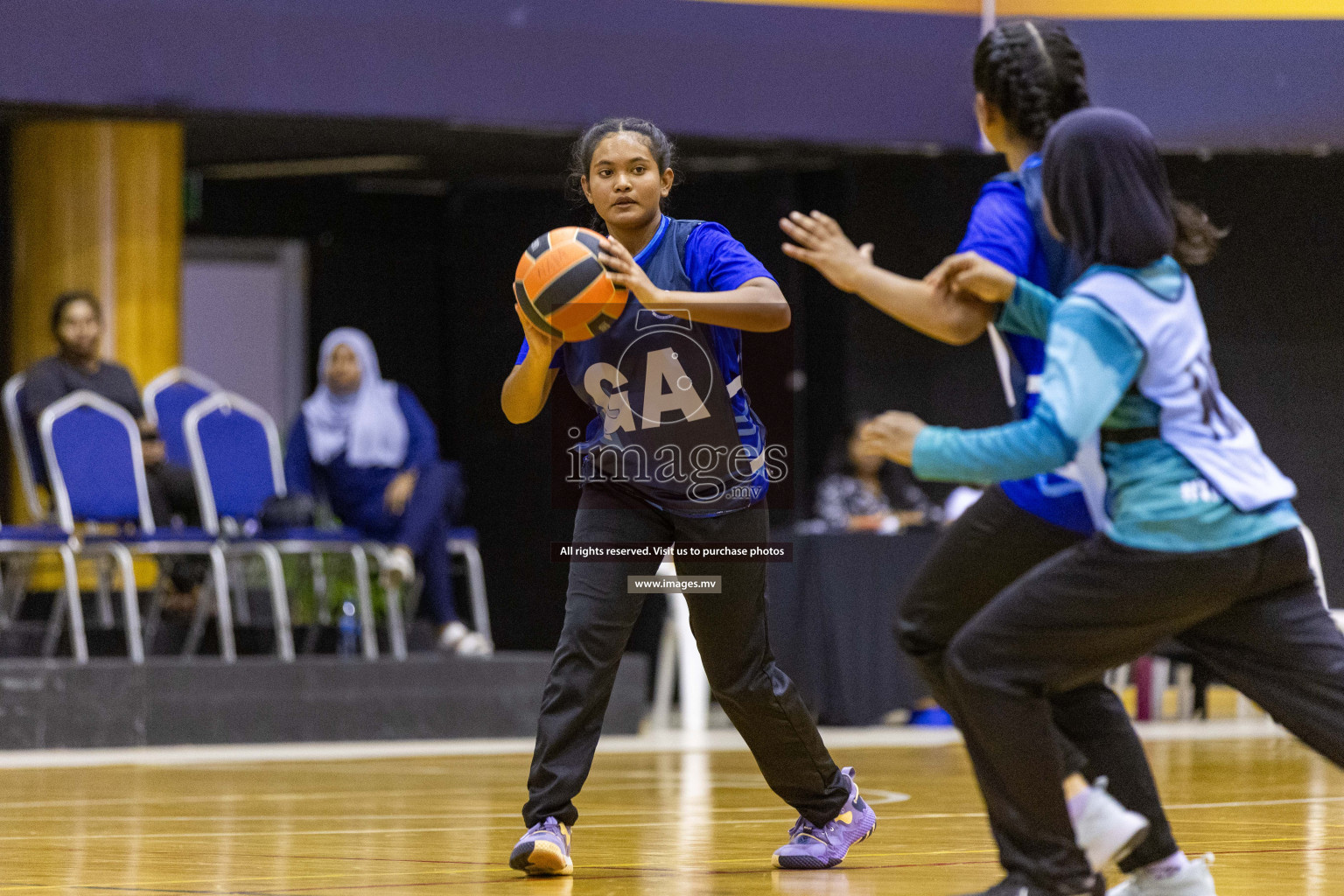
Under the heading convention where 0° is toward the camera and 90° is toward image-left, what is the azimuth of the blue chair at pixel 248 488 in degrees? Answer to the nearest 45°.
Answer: approximately 315°

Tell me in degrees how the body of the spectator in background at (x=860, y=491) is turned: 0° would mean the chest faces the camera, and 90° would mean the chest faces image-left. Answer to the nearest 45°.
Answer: approximately 0°

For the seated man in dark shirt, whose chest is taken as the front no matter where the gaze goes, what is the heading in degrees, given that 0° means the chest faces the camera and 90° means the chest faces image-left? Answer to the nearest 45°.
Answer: approximately 315°

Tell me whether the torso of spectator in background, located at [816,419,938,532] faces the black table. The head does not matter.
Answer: yes

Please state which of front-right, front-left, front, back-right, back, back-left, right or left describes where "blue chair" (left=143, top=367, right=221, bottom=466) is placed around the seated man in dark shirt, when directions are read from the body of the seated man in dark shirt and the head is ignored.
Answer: left

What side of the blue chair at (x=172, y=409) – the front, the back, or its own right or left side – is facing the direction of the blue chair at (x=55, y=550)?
right

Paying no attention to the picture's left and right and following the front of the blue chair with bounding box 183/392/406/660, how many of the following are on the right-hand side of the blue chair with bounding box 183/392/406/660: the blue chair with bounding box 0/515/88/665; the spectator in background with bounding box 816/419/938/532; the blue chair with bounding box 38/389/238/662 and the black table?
2

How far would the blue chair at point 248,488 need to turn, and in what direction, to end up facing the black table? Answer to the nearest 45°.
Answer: approximately 45° to its left

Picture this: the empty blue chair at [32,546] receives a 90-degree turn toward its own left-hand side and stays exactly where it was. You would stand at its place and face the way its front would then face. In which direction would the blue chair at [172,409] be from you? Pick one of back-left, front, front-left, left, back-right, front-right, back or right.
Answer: front
